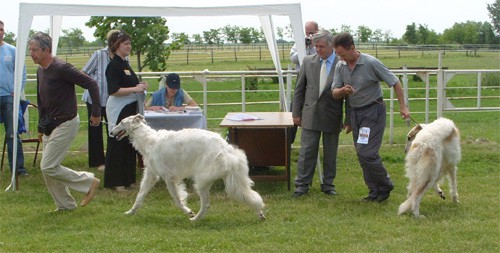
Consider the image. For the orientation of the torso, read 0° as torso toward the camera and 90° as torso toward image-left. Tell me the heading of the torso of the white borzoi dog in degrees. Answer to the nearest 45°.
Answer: approximately 90°

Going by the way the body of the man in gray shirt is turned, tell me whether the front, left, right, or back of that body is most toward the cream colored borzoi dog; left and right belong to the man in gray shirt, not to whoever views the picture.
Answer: left

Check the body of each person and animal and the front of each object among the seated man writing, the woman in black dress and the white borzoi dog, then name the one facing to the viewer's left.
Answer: the white borzoi dog

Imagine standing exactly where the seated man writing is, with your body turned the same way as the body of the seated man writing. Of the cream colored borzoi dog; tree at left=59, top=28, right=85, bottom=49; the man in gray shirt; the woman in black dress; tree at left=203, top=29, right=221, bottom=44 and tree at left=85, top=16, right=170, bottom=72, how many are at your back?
3

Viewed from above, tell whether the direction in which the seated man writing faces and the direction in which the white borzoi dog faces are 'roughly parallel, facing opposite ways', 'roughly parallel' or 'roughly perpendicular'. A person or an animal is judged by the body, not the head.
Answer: roughly perpendicular

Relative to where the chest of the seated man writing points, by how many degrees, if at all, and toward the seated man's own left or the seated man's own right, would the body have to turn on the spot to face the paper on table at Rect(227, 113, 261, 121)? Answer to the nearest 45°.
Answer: approximately 90° to the seated man's own left

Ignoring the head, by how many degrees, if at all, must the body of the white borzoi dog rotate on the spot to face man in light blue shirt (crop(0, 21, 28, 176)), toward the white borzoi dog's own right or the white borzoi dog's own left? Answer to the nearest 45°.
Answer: approximately 45° to the white borzoi dog's own right

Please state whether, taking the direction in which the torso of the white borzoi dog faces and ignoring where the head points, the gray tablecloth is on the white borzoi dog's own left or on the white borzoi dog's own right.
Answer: on the white borzoi dog's own right

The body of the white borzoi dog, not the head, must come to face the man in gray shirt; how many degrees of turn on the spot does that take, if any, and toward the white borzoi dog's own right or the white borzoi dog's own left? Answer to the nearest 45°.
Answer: approximately 180°
